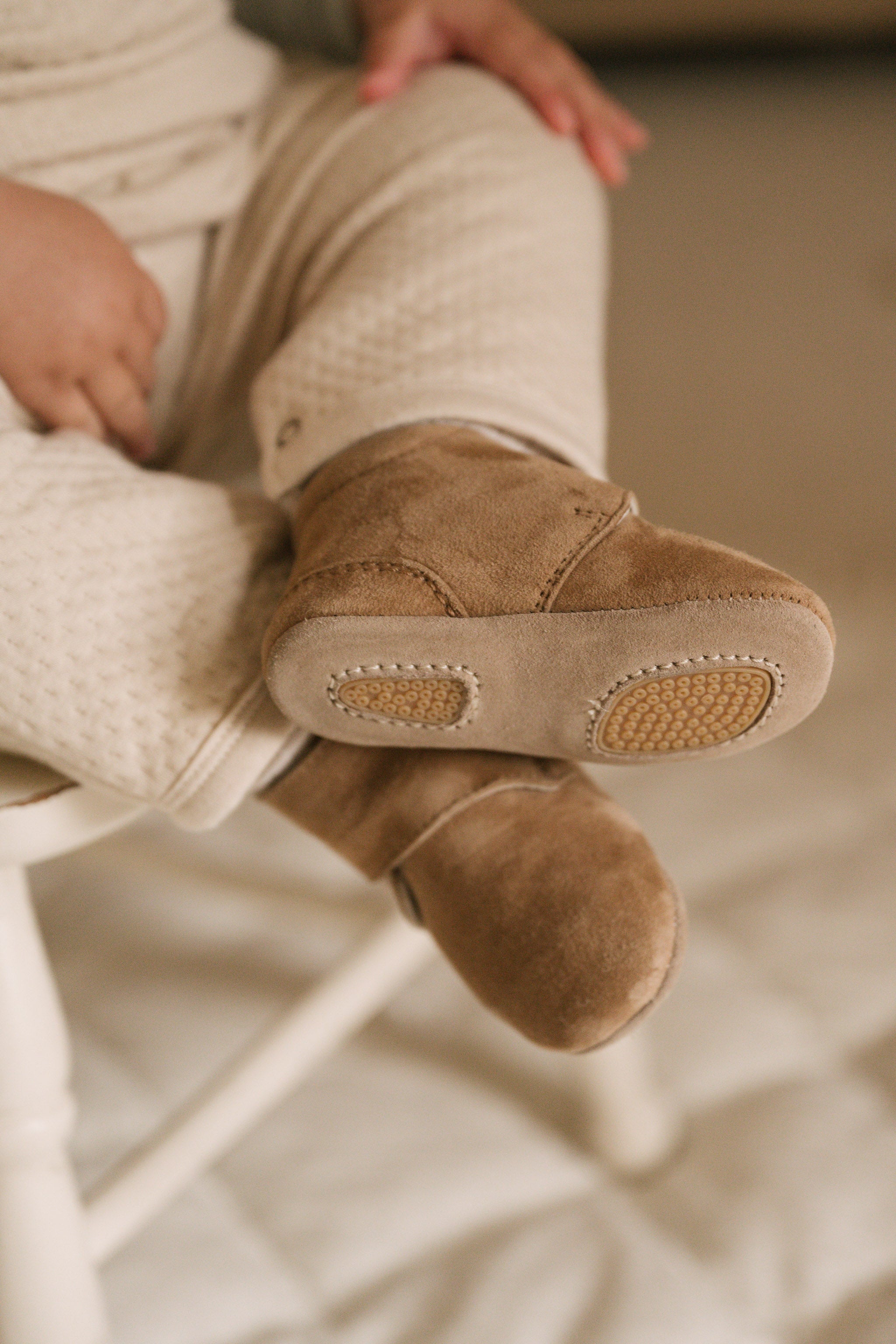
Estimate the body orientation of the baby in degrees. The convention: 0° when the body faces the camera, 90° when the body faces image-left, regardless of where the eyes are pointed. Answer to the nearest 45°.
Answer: approximately 315°
